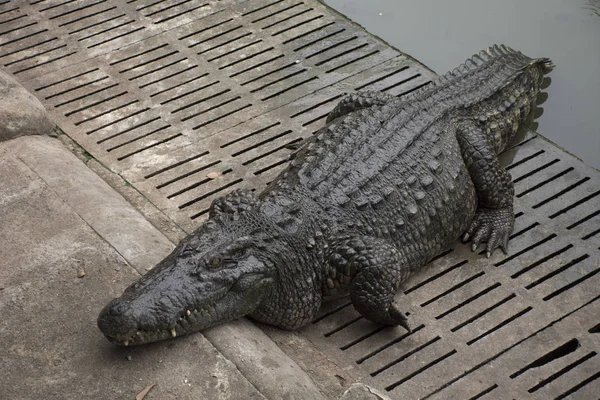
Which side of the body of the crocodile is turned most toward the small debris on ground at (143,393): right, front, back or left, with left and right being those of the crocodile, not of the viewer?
front

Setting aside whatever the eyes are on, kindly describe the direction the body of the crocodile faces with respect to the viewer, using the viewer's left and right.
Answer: facing the viewer and to the left of the viewer
